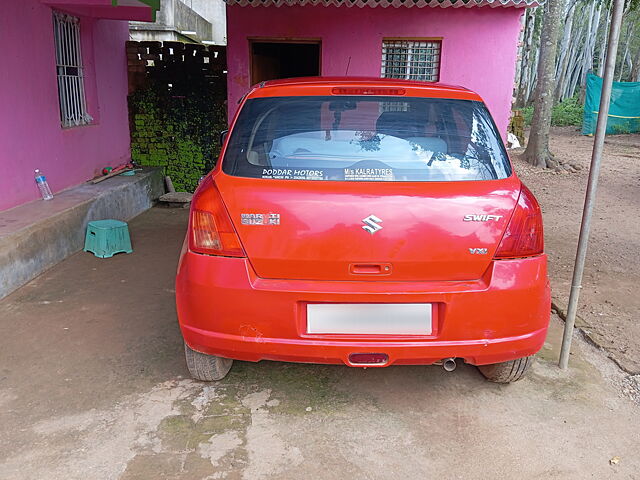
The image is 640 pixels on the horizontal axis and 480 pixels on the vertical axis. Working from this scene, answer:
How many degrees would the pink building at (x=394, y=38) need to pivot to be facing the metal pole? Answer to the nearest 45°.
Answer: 0° — it already faces it

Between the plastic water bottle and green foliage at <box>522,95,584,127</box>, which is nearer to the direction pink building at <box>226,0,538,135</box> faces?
the plastic water bottle

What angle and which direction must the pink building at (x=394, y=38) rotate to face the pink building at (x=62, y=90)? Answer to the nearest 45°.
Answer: approximately 45° to its right

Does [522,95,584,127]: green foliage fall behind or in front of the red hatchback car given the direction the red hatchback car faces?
in front

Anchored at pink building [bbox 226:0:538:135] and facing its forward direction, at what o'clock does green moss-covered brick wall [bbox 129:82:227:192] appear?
The green moss-covered brick wall is roughly at 3 o'clock from the pink building.

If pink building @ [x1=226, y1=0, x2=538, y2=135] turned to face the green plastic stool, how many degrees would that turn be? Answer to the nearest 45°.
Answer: approximately 45° to its right

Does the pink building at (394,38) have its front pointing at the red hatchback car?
yes

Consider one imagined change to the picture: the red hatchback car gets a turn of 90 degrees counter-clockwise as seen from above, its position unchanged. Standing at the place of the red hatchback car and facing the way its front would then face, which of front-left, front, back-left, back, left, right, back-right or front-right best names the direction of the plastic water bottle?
front-right

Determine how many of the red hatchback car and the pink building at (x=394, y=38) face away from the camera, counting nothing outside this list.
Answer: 1

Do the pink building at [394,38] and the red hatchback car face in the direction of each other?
yes

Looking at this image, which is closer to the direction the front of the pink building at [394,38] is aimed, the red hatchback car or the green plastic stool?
the red hatchback car

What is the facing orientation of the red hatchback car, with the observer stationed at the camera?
facing away from the viewer

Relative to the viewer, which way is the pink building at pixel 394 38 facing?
toward the camera

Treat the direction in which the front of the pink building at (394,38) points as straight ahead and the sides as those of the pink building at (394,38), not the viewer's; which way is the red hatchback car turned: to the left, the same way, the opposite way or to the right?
the opposite way
